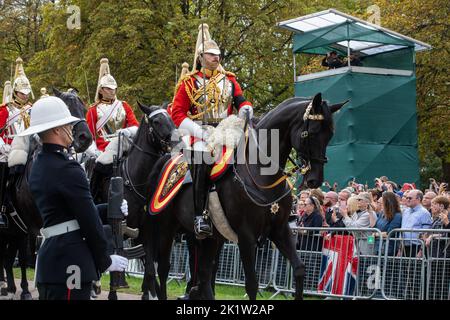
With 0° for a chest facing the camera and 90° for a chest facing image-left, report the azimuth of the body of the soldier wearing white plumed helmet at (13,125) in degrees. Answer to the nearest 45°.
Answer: approximately 315°

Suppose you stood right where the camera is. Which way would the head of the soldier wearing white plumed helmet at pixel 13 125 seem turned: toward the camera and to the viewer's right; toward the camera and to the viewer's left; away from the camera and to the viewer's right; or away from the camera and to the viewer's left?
toward the camera and to the viewer's right

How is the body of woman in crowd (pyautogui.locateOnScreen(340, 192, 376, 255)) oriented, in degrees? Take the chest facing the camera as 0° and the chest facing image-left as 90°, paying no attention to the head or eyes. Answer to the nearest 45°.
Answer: approximately 90°

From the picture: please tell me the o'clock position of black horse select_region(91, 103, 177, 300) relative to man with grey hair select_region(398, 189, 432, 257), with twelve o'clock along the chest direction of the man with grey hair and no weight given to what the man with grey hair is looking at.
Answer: The black horse is roughly at 1 o'clock from the man with grey hair.

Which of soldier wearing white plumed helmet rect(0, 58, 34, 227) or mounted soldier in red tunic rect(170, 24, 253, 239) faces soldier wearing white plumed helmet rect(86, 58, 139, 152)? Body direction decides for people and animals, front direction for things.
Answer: soldier wearing white plumed helmet rect(0, 58, 34, 227)

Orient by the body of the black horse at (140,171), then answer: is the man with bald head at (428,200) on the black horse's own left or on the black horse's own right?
on the black horse's own left

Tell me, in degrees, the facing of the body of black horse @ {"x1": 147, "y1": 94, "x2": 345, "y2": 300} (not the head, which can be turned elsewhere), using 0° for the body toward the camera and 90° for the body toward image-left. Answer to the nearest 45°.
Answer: approximately 315°

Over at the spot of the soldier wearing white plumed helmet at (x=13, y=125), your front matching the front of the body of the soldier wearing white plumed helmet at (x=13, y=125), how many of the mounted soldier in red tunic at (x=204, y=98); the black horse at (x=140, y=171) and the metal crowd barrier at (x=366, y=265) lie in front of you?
3
